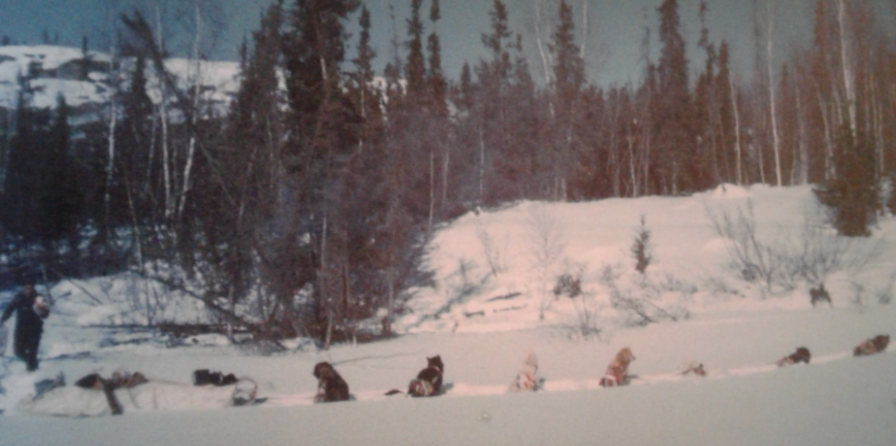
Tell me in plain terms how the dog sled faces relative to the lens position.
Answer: facing to the right of the viewer

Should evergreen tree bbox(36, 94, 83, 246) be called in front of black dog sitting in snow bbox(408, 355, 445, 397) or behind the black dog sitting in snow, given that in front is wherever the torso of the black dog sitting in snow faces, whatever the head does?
behind

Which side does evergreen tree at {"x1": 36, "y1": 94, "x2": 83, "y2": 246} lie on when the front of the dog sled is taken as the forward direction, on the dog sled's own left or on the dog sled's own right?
on the dog sled's own left

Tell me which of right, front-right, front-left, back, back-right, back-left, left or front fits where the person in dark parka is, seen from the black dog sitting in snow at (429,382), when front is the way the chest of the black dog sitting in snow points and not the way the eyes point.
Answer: back

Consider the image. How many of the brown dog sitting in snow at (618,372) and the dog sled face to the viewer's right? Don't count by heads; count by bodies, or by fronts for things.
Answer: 2

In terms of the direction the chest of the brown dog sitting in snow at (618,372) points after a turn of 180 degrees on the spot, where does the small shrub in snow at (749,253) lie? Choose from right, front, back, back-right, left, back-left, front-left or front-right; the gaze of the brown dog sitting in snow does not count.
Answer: back-right

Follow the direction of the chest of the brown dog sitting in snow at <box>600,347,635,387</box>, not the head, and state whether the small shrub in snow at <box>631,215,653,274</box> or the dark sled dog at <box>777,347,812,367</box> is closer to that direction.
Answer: the dark sled dog

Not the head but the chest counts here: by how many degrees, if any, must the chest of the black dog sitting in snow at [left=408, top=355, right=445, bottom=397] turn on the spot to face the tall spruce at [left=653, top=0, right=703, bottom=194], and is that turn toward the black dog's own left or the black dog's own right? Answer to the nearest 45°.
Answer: approximately 45° to the black dog's own left

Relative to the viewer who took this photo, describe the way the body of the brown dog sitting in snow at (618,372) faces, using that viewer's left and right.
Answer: facing to the right of the viewer

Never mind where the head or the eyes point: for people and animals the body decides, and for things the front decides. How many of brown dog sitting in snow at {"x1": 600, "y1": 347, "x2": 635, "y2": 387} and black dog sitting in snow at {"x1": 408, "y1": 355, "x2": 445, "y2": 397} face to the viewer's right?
2

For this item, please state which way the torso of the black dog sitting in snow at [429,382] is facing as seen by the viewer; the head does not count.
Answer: to the viewer's right

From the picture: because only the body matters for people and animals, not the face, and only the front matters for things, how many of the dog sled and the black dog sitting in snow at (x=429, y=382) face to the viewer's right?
2
